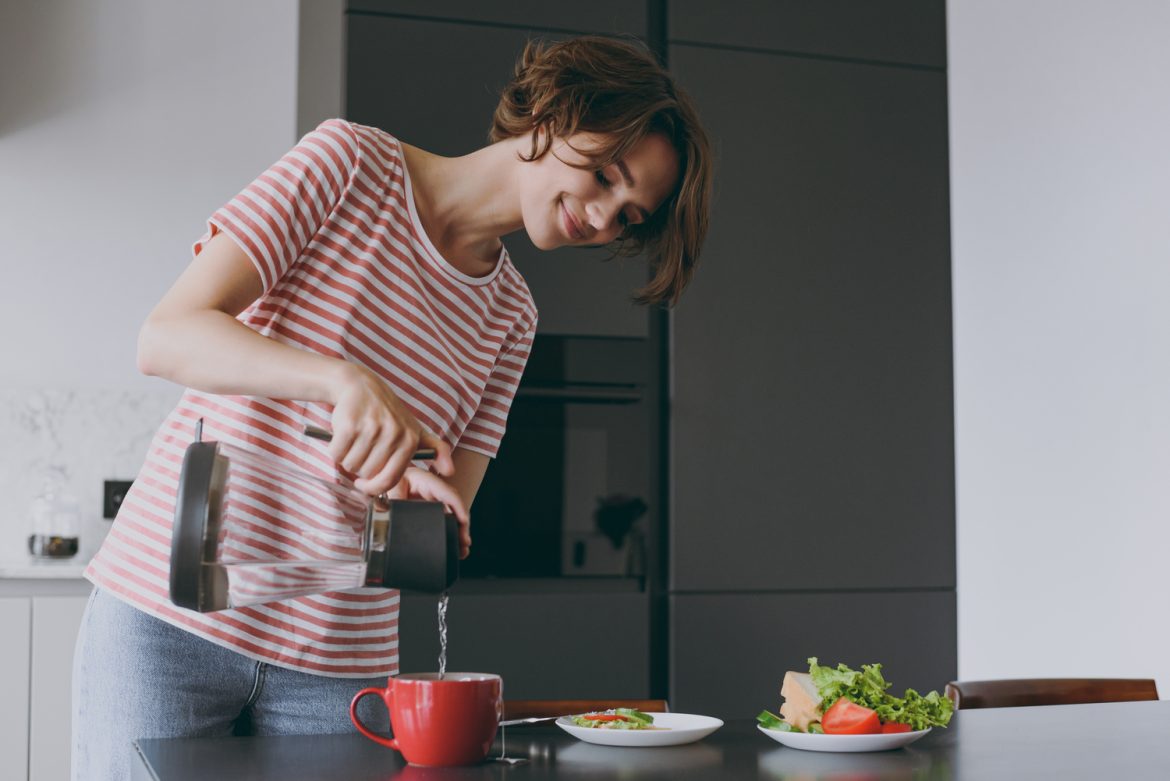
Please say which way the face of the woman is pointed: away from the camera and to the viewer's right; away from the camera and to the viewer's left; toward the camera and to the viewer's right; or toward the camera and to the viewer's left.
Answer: toward the camera and to the viewer's right

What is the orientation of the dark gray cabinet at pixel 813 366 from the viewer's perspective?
toward the camera

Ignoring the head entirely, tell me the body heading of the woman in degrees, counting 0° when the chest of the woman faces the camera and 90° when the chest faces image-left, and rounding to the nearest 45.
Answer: approximately 315°

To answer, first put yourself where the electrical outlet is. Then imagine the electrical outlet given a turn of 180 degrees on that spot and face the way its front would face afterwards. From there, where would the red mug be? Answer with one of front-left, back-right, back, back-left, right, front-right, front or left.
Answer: back

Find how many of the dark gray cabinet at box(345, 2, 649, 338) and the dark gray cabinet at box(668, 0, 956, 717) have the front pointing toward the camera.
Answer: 2

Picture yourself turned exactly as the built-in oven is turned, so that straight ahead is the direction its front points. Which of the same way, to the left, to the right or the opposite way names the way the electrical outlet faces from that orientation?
the same way

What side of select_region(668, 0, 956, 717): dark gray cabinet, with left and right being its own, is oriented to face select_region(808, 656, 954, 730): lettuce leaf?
front

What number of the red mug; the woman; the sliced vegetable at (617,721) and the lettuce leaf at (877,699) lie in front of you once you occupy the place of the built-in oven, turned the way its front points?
4

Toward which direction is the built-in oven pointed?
toward the camera

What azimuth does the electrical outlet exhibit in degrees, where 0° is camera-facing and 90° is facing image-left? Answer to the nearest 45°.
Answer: approximately 0°

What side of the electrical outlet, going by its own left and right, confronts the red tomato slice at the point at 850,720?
front

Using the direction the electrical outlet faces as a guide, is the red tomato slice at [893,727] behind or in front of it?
in front

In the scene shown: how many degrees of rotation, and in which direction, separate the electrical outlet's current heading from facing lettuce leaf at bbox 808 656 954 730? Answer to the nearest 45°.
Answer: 0° — it already faces it

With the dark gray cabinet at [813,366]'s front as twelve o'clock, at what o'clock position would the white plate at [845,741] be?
The white plate is roughly at 12 o'clock from the dark gray cabinet.
